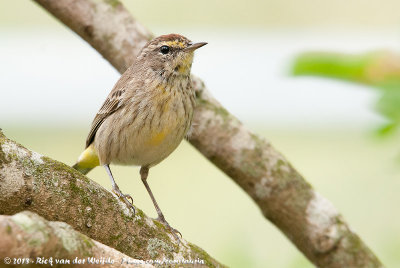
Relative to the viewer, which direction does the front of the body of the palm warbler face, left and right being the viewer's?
facing the viewer and to the right of the viewer
